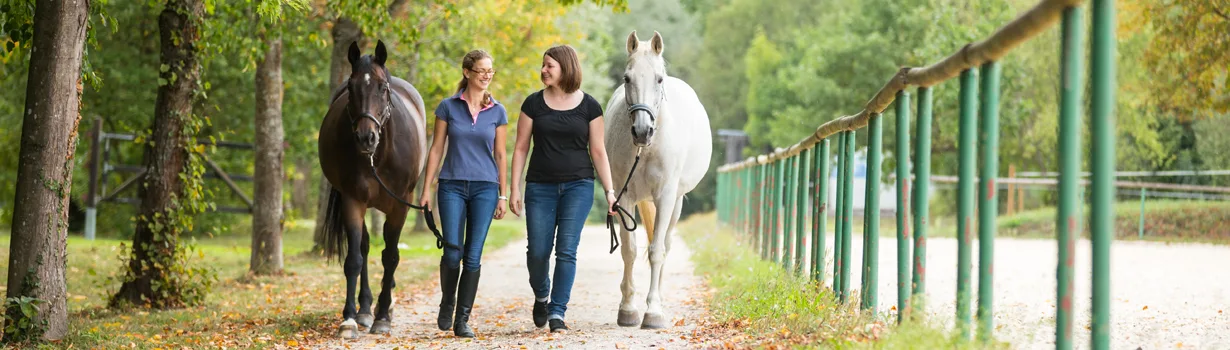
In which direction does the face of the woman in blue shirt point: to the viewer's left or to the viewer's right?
to the viewer's right

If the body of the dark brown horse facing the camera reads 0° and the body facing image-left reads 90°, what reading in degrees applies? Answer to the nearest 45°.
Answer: approximately 0°

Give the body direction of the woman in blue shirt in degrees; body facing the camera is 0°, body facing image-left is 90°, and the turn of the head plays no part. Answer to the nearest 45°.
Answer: approximately 0°

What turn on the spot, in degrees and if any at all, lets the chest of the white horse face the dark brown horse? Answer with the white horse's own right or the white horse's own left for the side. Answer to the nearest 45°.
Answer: approximately 90° to the white horse's own right

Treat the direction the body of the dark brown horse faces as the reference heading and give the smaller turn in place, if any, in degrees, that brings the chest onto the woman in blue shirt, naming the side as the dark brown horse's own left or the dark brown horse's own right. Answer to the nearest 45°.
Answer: approximately 45° to the dark brown horse's own left

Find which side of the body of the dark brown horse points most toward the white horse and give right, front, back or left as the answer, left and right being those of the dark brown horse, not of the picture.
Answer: left

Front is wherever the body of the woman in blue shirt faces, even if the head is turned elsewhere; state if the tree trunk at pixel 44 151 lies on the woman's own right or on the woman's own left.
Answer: on the woman's own right
